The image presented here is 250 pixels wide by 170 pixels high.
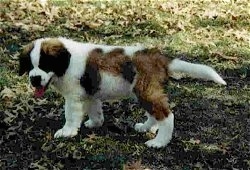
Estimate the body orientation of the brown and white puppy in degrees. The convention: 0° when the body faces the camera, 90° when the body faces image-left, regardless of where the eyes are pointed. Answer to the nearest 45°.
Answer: approximately 90°
